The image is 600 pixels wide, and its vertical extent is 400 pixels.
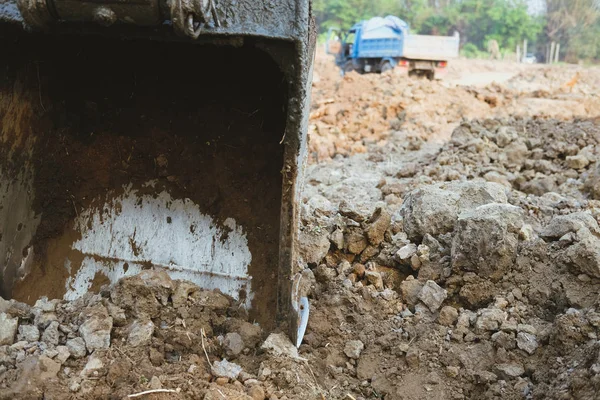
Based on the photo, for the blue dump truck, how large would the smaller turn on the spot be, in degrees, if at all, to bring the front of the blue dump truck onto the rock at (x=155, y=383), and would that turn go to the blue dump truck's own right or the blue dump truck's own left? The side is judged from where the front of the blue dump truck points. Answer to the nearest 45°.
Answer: approximately 135° to the blue dump truck's own left

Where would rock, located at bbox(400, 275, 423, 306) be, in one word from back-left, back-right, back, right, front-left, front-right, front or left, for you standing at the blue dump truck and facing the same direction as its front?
back-left

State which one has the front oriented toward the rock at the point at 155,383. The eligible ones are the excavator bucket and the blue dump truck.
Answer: the excavator bucket

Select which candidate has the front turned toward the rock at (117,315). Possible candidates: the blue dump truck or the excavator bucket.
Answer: the excavator bucket

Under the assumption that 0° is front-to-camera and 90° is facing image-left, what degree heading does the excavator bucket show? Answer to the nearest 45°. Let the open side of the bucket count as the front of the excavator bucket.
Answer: approximately 0°

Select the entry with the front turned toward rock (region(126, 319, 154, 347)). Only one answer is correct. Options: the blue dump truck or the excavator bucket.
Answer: the excavator bucket

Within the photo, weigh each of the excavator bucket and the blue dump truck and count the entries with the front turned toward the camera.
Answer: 1

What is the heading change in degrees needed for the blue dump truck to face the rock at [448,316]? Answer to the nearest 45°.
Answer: approximately 135° to its left

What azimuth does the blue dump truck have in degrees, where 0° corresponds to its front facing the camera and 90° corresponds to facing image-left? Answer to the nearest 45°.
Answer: approximately 135°

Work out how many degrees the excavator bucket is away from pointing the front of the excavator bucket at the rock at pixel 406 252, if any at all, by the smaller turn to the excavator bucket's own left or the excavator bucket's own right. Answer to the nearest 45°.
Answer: approximately 90° to the excavator bucket's own left
